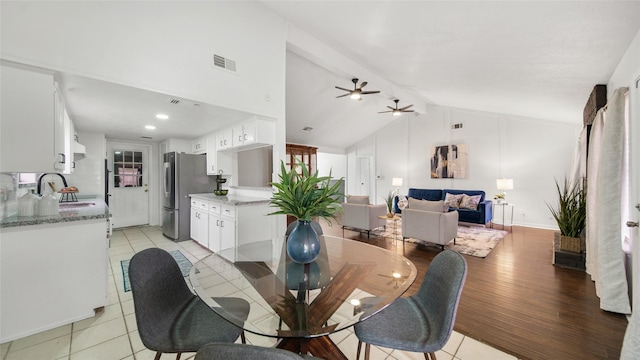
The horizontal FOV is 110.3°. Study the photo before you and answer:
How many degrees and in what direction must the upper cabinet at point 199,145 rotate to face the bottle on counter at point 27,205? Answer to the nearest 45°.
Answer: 0° — it already faces it

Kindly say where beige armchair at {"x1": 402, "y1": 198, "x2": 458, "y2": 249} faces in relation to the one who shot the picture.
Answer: facing away from the viewer and to the right of the viewer

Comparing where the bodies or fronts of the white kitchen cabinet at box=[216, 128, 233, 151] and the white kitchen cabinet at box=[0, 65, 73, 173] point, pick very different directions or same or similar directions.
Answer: very different directions

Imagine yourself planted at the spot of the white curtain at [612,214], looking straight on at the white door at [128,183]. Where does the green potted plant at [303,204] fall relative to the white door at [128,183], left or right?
left

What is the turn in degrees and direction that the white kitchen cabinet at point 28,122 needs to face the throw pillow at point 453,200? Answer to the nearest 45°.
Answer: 0° — it already faces it

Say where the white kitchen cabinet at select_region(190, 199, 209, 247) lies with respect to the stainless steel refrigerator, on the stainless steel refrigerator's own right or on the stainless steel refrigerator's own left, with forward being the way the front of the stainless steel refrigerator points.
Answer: on the stainless steel refrigerator's own left

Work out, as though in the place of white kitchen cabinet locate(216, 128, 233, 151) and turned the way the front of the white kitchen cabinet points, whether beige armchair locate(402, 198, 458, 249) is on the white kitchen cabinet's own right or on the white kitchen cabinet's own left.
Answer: on the white kitchen cabinet's own left

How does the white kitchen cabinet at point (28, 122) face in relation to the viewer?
to the viewer's right

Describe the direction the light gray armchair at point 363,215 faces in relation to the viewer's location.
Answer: facing away from the viewer and to the right of the viewer

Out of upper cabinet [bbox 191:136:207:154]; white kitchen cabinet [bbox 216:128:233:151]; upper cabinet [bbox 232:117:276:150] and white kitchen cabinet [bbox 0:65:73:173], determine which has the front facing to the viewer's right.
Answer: white kitchen cabinet [bbox 0:65:73:173]

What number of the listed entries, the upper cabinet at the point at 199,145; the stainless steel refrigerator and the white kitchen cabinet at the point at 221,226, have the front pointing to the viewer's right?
0

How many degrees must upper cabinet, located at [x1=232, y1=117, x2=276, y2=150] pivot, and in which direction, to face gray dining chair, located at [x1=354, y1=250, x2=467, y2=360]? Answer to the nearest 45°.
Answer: approximately 45° to its left

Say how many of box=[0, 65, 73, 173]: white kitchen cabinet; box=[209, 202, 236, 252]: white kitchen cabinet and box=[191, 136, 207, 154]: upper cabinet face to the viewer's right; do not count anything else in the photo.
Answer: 1
